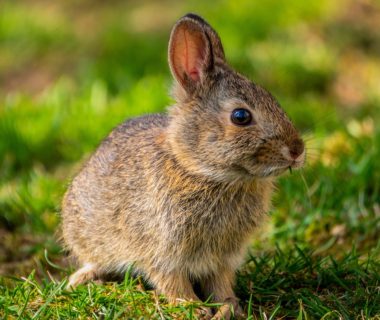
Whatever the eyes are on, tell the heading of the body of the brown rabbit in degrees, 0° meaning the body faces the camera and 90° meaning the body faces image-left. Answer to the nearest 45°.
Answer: approximately 315°
